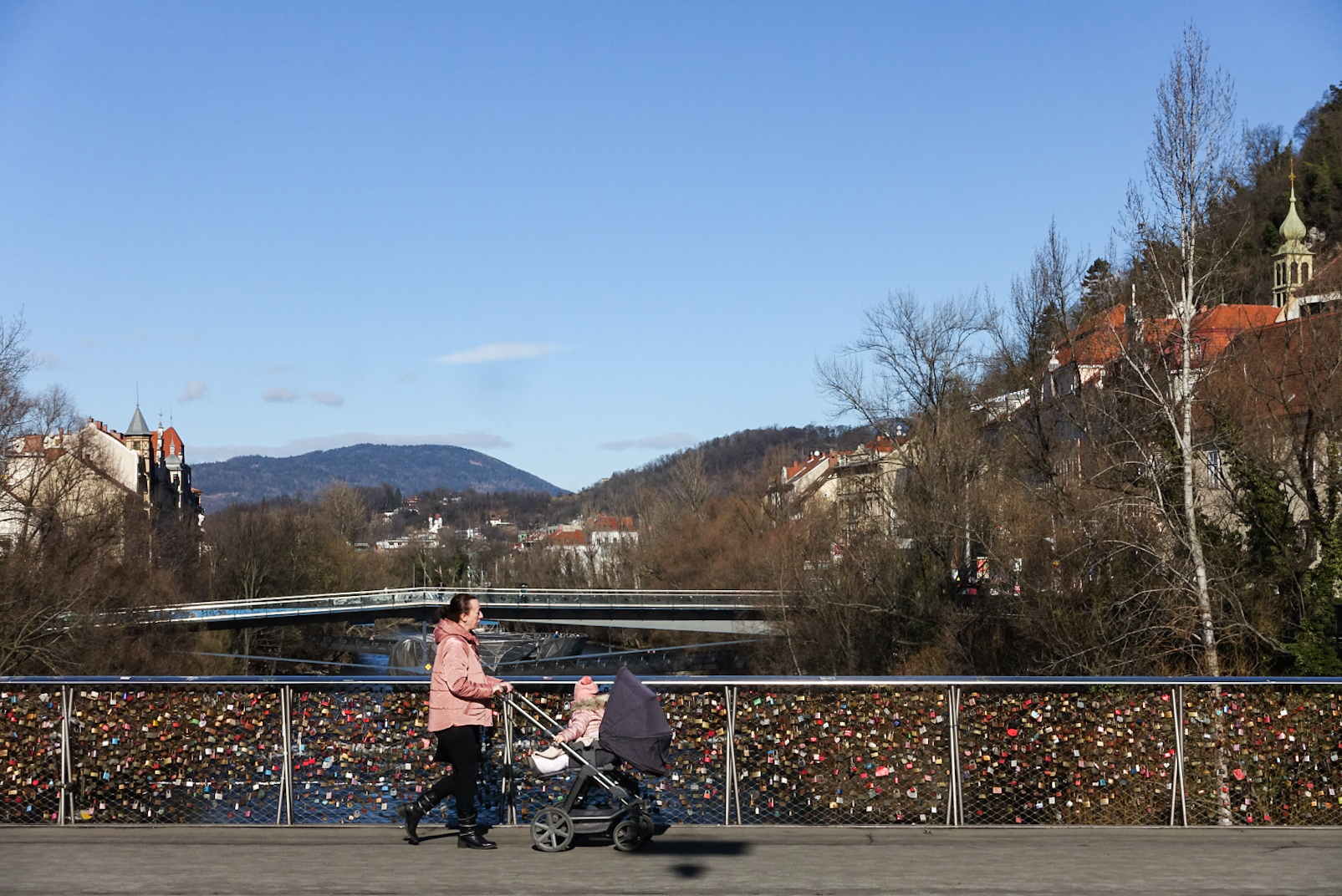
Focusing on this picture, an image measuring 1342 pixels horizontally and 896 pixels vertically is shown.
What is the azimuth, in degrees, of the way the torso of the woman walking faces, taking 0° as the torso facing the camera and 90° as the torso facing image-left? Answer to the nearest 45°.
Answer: approximately 270°

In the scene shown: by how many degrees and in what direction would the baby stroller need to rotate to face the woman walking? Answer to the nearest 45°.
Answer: approximately 180°

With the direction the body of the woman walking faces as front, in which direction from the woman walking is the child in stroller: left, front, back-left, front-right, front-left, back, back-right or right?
front

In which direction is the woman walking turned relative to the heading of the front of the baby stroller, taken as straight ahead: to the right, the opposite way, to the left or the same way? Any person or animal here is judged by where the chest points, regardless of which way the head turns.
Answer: the same way

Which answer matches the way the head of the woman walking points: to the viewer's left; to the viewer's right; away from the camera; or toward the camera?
to the viewer's right

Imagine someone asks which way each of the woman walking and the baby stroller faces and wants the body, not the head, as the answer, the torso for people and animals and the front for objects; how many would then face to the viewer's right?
2

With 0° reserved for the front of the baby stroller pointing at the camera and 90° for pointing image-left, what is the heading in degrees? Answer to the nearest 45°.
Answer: approximately 270°
